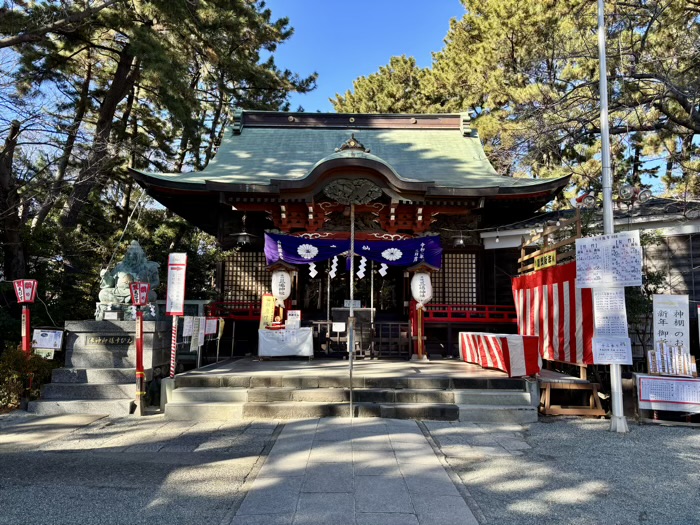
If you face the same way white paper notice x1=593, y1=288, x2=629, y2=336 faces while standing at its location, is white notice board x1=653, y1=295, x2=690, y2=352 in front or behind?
behind

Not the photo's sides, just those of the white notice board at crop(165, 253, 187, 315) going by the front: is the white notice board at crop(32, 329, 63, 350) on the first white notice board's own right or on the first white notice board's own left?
on the first white notice board's own right

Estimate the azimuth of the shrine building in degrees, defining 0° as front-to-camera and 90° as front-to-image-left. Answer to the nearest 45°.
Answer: approximately 0°

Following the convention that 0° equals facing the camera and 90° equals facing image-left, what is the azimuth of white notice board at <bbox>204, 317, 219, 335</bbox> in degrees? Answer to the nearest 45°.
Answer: approximately 0°

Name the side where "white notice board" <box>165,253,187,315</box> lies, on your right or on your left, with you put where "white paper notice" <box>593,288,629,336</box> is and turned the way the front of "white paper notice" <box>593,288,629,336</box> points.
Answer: on your right

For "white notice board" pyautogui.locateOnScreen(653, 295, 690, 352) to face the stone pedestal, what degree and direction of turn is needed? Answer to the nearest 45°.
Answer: approximately 45° to its right

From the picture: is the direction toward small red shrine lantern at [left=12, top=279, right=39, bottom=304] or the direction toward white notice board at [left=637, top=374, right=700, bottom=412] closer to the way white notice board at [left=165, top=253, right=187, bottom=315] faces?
the white notice board
